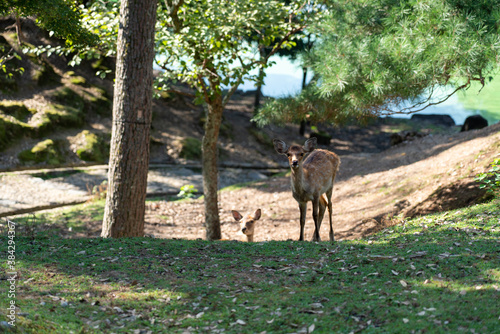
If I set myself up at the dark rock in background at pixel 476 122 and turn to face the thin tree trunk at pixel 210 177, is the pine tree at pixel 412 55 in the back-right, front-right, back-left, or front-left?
front-left

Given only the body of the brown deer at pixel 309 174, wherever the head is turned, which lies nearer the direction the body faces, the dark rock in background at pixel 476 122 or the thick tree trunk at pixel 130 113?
the thick tree trunk

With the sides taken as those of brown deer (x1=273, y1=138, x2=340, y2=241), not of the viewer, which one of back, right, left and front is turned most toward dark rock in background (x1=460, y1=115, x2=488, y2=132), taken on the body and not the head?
back

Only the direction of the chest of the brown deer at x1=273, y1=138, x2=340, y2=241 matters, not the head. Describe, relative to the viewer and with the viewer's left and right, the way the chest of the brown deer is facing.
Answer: facing the viewer and to the left of the viewer

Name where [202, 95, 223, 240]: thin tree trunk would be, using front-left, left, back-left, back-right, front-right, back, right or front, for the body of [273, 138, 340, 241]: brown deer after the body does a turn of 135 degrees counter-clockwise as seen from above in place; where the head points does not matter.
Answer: back-left
